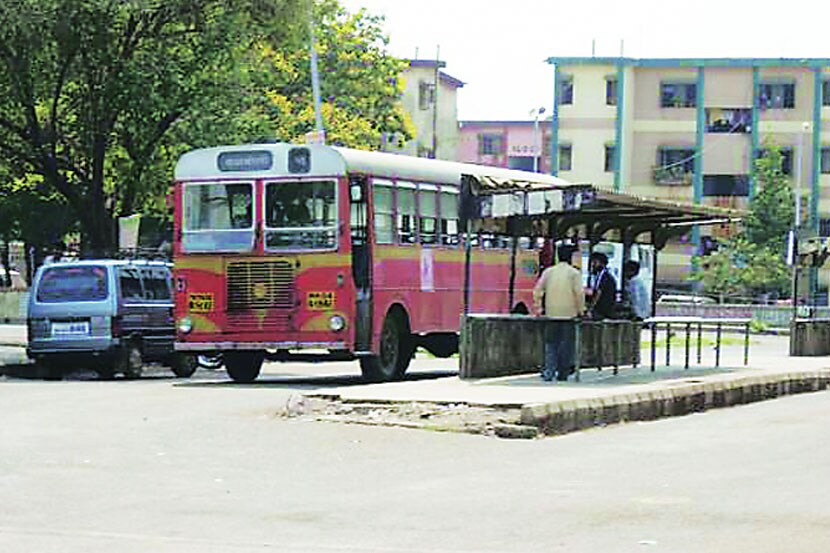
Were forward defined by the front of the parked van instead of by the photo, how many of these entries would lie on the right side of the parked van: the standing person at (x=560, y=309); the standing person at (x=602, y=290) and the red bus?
3

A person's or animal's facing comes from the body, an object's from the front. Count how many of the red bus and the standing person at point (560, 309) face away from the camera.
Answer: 1

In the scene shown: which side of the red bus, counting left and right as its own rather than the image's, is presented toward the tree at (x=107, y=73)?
right

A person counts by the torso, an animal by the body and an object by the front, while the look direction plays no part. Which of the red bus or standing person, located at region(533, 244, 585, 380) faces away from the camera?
the standing person

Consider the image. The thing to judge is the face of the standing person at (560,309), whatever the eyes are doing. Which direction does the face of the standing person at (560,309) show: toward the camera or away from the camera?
away from the camera

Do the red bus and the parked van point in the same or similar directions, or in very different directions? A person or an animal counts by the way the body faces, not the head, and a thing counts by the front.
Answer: very different directions

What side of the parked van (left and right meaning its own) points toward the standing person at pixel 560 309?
right

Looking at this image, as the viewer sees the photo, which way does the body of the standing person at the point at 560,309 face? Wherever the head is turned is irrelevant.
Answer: away from the camera

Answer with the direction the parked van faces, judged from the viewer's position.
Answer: facing away from the viewer and to the right of the viewer
